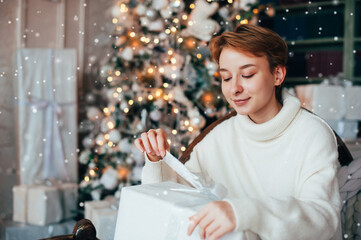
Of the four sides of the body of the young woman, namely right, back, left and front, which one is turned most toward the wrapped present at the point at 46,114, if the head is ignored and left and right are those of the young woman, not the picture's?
right

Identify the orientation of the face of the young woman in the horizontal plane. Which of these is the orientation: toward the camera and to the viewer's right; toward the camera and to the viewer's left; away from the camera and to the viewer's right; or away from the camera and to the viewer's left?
toward the camera and to the viewer's left

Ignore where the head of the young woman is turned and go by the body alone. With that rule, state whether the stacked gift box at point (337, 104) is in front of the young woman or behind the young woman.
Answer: behind

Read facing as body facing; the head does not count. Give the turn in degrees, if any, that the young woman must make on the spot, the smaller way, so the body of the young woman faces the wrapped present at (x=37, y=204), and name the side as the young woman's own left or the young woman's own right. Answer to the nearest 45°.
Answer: approximately 90° to the young woman's own right

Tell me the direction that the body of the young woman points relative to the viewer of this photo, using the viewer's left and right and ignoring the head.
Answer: facing the viewer and to the left of the viewer

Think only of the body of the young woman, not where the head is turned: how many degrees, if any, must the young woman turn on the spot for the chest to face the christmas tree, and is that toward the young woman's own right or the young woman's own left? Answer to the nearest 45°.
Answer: approximately 135° to the young woman's own right

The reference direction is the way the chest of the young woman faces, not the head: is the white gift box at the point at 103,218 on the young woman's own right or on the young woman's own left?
on the young woman's own right
